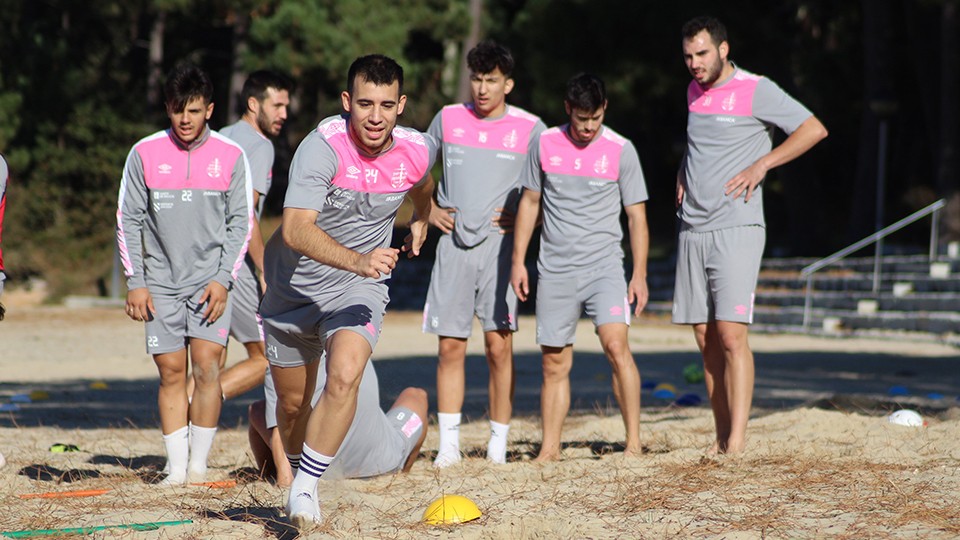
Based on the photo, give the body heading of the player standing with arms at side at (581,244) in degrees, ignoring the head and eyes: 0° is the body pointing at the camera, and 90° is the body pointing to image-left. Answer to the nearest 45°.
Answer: approximately 0°

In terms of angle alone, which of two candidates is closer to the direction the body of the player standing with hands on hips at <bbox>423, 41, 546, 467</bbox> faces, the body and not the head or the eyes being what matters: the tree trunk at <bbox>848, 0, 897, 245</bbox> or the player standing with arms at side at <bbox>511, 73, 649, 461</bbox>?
the player standing with arms at side

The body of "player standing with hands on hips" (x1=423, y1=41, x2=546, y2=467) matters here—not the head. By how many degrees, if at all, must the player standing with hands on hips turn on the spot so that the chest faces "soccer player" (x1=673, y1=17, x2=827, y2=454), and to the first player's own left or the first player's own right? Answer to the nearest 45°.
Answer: approximately 90° to the first player's own left

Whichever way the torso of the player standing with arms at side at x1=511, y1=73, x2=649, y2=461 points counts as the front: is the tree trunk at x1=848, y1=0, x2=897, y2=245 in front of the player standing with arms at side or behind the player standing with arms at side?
behind

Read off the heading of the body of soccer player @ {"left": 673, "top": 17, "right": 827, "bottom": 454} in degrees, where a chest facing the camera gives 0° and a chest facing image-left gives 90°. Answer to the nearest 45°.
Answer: approximately 45°

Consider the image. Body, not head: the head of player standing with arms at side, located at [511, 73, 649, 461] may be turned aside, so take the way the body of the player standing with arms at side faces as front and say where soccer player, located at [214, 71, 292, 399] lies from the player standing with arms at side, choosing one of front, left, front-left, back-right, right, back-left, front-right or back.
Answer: right

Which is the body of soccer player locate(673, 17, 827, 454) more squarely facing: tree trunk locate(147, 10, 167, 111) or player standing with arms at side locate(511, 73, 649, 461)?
the player standing with arms at side

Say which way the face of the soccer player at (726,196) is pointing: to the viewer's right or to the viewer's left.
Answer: to the viewer's left
